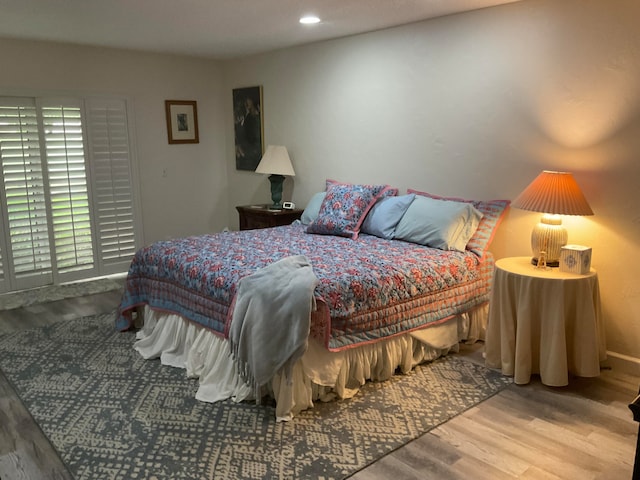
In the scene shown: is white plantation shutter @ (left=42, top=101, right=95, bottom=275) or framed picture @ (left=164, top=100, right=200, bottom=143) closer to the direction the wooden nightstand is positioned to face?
the white plantation shutter

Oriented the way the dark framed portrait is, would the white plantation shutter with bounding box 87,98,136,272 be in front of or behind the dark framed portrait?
in front

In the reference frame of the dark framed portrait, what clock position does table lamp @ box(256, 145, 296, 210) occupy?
The table lamp is roughly at 10 o'clock from the dark framed portrait.

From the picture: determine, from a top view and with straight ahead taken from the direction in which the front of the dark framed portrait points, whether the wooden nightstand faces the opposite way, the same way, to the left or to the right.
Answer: the same way

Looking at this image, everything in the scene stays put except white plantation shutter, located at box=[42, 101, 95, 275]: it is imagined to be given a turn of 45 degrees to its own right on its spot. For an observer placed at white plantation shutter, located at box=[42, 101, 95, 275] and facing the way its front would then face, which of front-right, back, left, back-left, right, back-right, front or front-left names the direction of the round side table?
front-left

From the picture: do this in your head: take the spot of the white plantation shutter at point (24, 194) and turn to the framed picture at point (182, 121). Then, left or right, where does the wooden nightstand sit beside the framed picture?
right

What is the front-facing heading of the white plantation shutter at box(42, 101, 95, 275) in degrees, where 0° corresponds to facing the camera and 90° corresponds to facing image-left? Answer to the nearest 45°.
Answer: approximately 315°

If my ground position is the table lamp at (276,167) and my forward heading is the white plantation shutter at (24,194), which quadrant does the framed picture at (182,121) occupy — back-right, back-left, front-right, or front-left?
front-right

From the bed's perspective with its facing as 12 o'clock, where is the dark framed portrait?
The dark framed portrait is roughly at 4 o'clock from the bed.

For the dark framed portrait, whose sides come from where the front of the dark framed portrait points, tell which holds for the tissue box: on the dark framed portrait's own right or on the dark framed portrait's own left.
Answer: on the dark framed portrait's own left

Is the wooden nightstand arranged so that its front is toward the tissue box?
no

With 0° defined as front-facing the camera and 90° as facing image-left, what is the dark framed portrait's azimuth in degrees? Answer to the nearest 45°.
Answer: approximately 45°

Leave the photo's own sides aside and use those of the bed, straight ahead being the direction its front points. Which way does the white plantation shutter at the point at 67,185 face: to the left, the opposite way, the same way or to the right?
to the left

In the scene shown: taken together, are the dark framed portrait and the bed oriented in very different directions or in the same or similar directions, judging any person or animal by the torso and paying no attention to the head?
same or similar directions

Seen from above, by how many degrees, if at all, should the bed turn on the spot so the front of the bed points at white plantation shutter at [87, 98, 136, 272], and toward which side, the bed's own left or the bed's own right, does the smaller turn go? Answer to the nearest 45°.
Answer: approximately 90° to the bed's own right

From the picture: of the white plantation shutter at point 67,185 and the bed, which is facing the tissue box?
the white plantation shutter

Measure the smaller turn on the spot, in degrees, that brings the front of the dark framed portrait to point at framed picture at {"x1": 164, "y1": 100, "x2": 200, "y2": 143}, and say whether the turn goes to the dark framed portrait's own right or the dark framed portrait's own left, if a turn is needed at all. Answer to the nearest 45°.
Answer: approximately 45° to the dark framed portrait's own right

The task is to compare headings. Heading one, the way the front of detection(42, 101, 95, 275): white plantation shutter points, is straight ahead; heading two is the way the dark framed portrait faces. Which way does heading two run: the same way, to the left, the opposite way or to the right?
to the right

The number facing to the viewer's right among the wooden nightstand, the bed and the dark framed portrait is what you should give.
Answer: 0

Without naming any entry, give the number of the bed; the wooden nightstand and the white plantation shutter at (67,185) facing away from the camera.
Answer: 0
